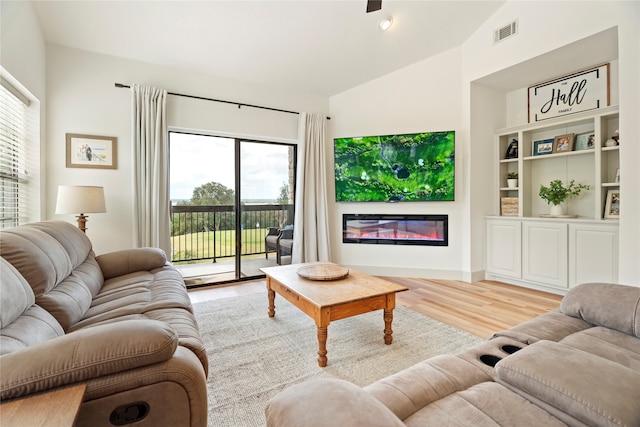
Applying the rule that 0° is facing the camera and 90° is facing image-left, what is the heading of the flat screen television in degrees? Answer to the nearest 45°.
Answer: approximately 0°

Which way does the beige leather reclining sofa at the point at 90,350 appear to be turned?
to the viewer's right

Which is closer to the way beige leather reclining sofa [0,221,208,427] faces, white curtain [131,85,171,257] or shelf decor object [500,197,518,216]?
the shelf decor object

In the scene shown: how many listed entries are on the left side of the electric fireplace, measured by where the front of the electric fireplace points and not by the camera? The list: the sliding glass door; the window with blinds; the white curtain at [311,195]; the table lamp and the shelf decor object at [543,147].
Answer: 1

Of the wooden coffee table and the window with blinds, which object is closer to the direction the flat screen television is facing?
the wooden coffee table

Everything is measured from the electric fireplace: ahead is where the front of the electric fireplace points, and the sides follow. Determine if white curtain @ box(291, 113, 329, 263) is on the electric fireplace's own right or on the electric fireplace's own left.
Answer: on the electric fireplace's own right

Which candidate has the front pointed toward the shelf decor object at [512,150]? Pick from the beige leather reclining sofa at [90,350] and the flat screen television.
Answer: the beige leather reclining sofa

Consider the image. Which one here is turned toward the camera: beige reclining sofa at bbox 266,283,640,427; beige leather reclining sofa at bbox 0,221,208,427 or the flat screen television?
the flat screen television

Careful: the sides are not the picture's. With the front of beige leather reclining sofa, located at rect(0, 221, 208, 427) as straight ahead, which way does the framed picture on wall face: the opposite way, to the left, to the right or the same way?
to the right

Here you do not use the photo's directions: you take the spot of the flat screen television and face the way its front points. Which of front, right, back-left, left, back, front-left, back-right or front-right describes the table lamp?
front-right

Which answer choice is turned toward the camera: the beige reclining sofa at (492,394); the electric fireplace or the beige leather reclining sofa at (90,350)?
the electric fireplace

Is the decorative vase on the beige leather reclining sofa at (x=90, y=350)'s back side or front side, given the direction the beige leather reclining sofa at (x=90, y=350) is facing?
on the front side

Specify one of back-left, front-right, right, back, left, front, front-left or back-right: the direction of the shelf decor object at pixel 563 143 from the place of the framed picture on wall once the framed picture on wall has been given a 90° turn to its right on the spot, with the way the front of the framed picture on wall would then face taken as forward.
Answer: back-left
